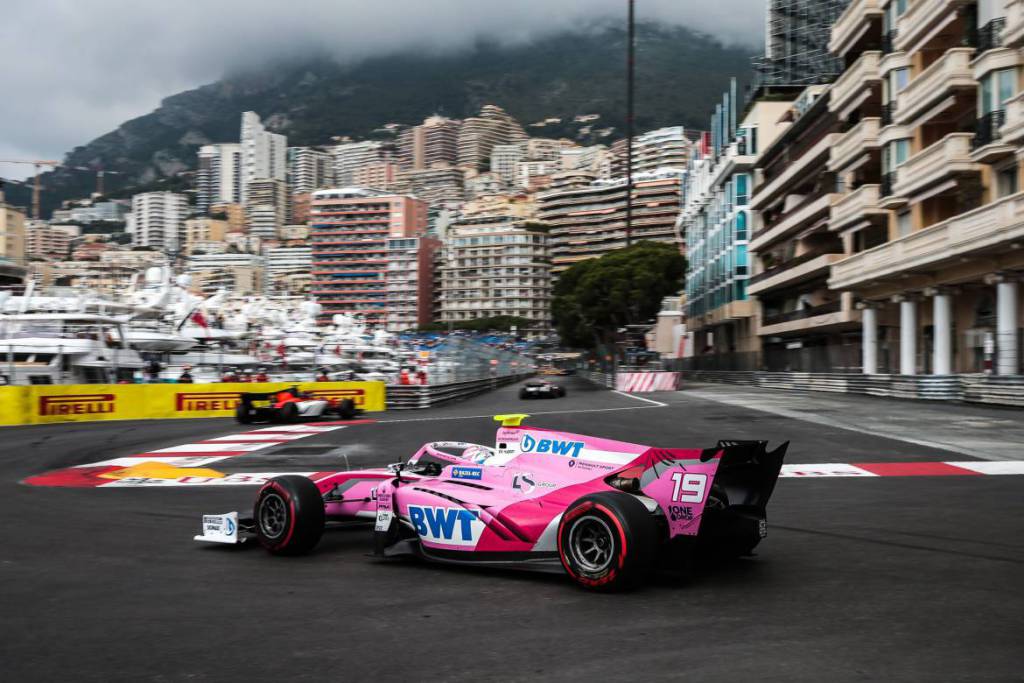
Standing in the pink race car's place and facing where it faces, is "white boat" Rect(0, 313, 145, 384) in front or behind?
in front

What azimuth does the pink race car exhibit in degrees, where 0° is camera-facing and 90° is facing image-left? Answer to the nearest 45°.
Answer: approximately 135°

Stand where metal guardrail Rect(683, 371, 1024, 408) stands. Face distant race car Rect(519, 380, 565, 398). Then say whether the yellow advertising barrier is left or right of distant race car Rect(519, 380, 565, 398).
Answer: left

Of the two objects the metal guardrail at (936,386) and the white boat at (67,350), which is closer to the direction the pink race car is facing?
the white boat

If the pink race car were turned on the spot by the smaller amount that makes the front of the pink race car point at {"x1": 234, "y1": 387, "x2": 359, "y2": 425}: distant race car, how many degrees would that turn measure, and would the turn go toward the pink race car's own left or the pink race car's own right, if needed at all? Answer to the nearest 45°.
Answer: approximately 45° to the pink race car's own right

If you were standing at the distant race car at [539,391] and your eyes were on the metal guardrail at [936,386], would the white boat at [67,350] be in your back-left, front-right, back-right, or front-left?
back-right

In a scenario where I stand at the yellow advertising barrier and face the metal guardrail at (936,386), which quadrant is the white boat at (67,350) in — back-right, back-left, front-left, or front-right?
back-left

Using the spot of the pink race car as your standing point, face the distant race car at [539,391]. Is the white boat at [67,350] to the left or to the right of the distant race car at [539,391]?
left

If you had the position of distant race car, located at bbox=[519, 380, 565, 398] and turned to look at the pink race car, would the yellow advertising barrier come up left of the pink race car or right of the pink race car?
right

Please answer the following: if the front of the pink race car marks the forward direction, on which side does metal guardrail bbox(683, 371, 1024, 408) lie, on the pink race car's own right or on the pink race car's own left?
on the pink race car's own right

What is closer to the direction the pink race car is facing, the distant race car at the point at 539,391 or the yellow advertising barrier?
the yellow advertising barrier

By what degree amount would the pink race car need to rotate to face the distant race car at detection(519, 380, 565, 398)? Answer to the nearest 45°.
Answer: approximately 45° to its right

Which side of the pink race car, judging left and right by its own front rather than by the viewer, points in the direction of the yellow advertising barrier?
front
